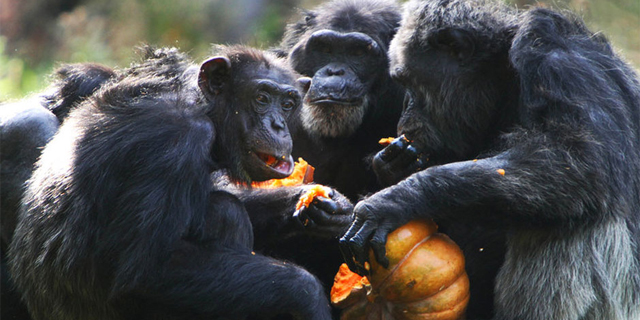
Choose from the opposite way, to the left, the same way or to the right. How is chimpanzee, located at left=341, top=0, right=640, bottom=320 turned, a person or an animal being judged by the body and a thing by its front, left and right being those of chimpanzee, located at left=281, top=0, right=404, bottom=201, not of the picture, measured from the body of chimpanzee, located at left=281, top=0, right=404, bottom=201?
to the right

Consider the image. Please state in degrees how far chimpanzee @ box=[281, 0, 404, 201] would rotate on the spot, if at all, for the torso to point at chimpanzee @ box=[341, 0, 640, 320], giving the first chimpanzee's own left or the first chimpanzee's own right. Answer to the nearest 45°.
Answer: approximately 45° to the first chimpanzee's own left

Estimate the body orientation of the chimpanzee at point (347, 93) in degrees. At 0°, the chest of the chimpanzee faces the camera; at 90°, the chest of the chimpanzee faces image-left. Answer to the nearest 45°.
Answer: approximately 0°

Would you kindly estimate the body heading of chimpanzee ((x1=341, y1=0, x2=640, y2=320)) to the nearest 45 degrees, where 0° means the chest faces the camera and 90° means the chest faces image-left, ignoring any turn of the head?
approximately 90°
